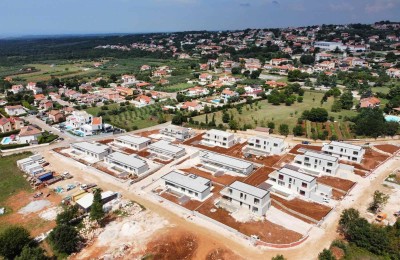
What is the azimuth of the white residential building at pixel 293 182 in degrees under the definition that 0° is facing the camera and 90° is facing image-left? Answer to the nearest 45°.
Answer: approximately 45°

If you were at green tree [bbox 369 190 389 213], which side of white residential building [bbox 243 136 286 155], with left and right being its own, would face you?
left

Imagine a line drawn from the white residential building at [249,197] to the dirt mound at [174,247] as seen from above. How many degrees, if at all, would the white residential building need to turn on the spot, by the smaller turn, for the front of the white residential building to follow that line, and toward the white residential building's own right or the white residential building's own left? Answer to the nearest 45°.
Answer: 0° — it already faces it

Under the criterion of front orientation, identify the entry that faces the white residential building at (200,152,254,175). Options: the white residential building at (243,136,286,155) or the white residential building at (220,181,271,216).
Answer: the white residential building at (243,136,286,155)

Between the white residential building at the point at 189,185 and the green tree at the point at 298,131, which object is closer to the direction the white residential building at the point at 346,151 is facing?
the white residential building

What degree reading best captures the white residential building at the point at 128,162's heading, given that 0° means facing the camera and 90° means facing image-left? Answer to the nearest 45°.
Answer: approximately 45°

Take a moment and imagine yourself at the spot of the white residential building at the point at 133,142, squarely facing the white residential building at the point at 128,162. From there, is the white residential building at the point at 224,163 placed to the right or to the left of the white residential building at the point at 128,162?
left

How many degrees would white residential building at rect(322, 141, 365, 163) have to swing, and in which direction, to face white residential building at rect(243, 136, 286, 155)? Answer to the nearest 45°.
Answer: approximately 45° to its right

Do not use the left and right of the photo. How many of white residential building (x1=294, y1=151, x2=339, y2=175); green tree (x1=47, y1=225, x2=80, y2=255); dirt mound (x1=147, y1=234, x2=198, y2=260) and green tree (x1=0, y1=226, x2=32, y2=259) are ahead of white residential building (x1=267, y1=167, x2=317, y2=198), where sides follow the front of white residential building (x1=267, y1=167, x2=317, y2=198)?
3

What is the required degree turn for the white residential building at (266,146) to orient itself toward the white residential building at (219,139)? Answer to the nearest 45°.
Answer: approximately 45° to its right

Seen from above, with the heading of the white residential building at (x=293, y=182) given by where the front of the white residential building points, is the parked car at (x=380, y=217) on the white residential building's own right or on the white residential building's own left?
on the white residential building's own left

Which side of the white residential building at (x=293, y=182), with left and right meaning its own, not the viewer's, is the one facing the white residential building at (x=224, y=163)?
right

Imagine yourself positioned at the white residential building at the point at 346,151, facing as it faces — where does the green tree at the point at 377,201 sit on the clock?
The green tree is roughly at 10 o'clock from the white residential building.

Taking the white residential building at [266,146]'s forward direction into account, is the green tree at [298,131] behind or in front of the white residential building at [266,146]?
behind
